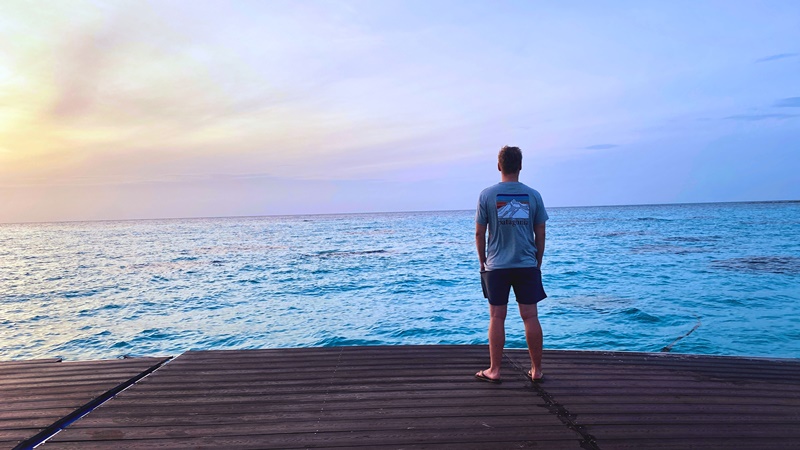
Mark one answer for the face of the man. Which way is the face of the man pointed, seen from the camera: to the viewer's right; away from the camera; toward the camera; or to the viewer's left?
away from the camera

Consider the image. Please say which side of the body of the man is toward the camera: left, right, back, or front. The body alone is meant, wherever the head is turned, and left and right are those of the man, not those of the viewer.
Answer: back
